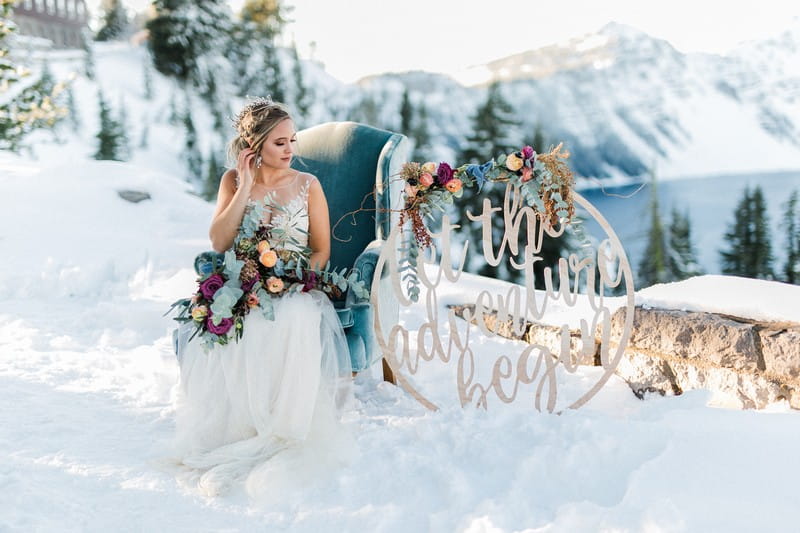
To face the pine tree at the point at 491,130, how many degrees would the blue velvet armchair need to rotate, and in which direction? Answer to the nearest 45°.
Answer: approximately 135° to its right

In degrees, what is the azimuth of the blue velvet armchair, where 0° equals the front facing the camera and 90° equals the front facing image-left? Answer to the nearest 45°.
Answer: approximately 45°

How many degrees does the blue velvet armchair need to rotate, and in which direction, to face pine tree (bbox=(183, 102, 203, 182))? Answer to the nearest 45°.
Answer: approximately 135° to its right

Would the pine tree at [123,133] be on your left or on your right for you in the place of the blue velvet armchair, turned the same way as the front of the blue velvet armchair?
on your right

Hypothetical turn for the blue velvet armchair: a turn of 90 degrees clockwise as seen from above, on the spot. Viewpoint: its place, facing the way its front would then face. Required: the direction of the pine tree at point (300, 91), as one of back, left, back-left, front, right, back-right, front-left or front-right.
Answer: front-right

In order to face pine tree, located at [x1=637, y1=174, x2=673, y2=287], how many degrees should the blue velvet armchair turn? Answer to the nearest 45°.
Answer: approximately 180°

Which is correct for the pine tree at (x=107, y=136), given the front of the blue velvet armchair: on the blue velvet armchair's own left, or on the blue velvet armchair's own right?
on the blue velvet armchair's own right

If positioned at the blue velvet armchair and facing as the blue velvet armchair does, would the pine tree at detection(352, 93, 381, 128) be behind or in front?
behind

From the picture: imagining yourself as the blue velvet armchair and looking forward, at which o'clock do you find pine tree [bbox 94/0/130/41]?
The pine tree is roughly at 4 o'clock from the blue velvet armchair.

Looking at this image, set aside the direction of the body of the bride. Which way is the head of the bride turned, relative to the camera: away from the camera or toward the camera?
toward the camera

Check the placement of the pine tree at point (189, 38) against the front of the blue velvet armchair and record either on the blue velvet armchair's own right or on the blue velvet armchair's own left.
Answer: on the blue velvet armchair's own right

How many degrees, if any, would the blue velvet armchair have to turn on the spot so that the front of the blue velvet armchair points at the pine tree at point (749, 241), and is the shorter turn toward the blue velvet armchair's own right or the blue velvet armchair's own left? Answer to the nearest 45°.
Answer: approximately 180°

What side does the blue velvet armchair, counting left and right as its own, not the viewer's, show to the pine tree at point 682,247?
back

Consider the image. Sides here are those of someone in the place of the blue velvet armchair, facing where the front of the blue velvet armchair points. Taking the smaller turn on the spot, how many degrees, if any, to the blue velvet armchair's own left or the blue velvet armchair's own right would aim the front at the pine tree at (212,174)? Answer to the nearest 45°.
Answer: approximately 135° to the blue velvet armchair's own right

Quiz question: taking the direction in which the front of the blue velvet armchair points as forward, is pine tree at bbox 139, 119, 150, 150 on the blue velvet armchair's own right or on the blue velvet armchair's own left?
on the blue velvet armchair's own right

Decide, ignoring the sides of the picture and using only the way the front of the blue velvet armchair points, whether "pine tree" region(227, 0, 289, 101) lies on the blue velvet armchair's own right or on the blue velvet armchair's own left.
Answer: on the blue velvet armchair's own right
